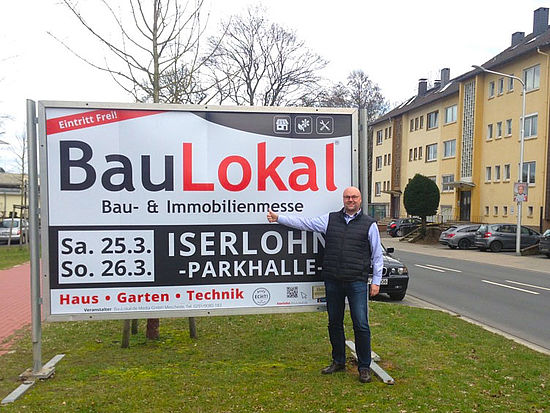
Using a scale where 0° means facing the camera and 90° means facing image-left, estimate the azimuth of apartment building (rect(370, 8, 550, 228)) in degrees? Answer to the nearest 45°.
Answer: approximately 45°

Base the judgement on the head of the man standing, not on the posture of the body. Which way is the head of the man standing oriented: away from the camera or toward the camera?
toward the camera

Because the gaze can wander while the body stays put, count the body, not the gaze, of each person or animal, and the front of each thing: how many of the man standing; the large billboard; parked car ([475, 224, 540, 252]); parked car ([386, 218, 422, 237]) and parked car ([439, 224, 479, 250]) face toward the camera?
2

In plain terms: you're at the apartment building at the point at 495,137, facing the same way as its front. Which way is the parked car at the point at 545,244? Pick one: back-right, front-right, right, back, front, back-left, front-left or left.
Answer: front-left

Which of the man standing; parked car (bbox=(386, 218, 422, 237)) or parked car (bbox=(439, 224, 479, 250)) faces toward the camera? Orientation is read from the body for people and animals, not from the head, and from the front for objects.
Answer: the man standing

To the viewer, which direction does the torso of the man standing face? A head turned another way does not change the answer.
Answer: toward the camera

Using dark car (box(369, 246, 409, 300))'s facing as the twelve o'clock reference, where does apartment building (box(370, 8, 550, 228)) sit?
The apartment building is roughly at 8 o'clock from the dark car.

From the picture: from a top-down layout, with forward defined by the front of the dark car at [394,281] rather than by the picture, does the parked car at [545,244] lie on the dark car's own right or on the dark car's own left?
on the dark car's own left

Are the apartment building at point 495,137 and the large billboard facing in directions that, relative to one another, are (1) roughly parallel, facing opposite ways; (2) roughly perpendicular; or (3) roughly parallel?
roughly perpendicular

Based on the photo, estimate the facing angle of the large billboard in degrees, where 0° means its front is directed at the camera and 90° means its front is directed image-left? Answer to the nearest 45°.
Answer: approximately 0°
